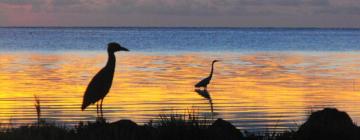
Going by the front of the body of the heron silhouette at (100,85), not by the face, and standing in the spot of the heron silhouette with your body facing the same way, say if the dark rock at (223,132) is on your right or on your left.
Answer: on your right

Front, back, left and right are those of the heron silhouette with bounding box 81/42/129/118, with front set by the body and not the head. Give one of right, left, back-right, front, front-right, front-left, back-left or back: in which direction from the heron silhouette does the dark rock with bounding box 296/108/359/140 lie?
front-right

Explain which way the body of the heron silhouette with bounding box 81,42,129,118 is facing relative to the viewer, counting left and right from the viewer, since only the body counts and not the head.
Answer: facing to the right of the viewer
